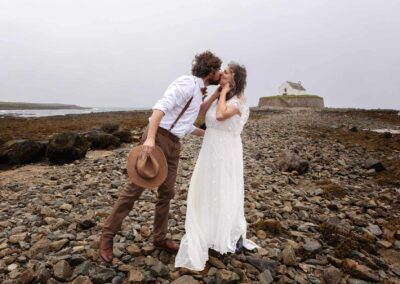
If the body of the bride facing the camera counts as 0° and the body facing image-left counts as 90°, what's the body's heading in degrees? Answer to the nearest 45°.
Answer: approximately 45°

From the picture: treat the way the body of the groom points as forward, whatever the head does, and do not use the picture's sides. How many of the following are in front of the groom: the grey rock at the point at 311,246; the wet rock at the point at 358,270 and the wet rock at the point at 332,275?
3

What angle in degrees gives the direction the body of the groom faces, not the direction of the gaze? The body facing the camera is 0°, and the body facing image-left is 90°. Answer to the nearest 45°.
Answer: approximately 270°

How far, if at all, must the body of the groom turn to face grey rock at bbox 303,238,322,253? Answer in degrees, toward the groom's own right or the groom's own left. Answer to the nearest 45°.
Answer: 0° — they already face it

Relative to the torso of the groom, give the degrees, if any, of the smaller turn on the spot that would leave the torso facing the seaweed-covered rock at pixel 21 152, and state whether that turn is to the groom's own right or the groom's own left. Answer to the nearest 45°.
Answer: approximately 135° to the groom's own left

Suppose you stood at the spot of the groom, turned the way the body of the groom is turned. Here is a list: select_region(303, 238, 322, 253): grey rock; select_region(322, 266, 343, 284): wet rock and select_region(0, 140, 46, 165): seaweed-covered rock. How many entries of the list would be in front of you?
2

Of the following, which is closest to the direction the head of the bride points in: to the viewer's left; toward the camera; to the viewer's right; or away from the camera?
to the viewer's left

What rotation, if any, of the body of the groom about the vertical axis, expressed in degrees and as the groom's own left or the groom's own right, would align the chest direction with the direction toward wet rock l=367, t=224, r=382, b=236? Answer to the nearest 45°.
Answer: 0° — they already face it

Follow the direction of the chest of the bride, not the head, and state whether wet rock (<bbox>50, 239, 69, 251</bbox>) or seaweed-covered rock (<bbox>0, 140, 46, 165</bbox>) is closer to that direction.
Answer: the wet rock

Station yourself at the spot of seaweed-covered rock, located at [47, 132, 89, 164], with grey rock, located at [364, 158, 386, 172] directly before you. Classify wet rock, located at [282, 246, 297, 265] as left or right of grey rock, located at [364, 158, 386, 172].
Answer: right

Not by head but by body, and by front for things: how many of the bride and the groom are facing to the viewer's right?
1

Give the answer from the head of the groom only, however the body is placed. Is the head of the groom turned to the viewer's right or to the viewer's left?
to the viewer's right

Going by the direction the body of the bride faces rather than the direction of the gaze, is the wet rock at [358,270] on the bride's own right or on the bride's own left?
on the bride's own left
